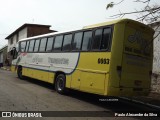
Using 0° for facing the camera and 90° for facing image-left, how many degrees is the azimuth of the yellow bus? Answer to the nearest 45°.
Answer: approximately 135°
